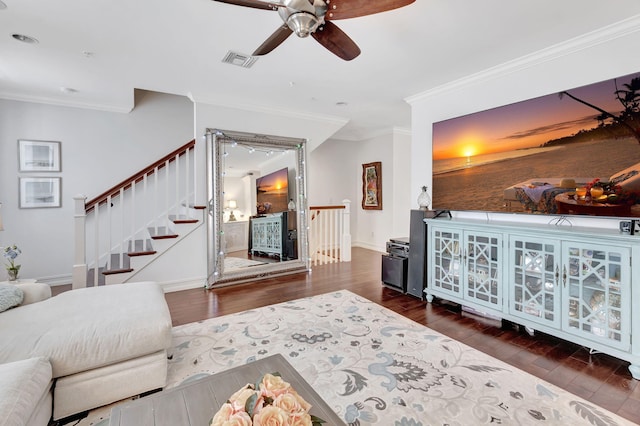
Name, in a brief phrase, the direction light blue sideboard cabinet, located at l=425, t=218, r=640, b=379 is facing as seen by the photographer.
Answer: facing the viewer and to the left of the viewer

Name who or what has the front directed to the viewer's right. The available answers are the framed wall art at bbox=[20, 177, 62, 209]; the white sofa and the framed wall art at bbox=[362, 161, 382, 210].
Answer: the white sofa

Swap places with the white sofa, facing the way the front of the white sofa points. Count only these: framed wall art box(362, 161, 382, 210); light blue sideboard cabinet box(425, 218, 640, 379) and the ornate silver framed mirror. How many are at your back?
0

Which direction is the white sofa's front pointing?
to the viewer's right

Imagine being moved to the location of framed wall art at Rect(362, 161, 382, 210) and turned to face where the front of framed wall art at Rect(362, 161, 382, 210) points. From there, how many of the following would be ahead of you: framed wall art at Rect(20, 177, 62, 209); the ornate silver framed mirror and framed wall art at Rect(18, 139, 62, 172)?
3

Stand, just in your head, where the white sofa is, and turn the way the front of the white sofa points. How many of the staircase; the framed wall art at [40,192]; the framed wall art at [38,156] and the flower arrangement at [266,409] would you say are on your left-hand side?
3

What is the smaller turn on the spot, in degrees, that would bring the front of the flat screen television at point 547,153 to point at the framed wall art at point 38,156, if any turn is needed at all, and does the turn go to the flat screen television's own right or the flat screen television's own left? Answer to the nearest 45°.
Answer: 0° — it already faces it

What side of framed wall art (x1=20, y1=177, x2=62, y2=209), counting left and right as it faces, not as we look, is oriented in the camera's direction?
front

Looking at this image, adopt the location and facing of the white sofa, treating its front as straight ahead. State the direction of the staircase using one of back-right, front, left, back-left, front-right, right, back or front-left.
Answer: left

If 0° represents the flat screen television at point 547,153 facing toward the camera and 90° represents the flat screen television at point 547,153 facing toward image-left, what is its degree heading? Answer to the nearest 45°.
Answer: approximately 45°

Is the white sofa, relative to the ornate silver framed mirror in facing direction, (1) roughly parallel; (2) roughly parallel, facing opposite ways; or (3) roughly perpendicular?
roughly perpendicular

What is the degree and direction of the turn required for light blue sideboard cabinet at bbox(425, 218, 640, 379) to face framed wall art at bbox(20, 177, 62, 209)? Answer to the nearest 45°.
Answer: approximately 45° to its right

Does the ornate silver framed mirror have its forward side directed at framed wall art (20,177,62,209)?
no
